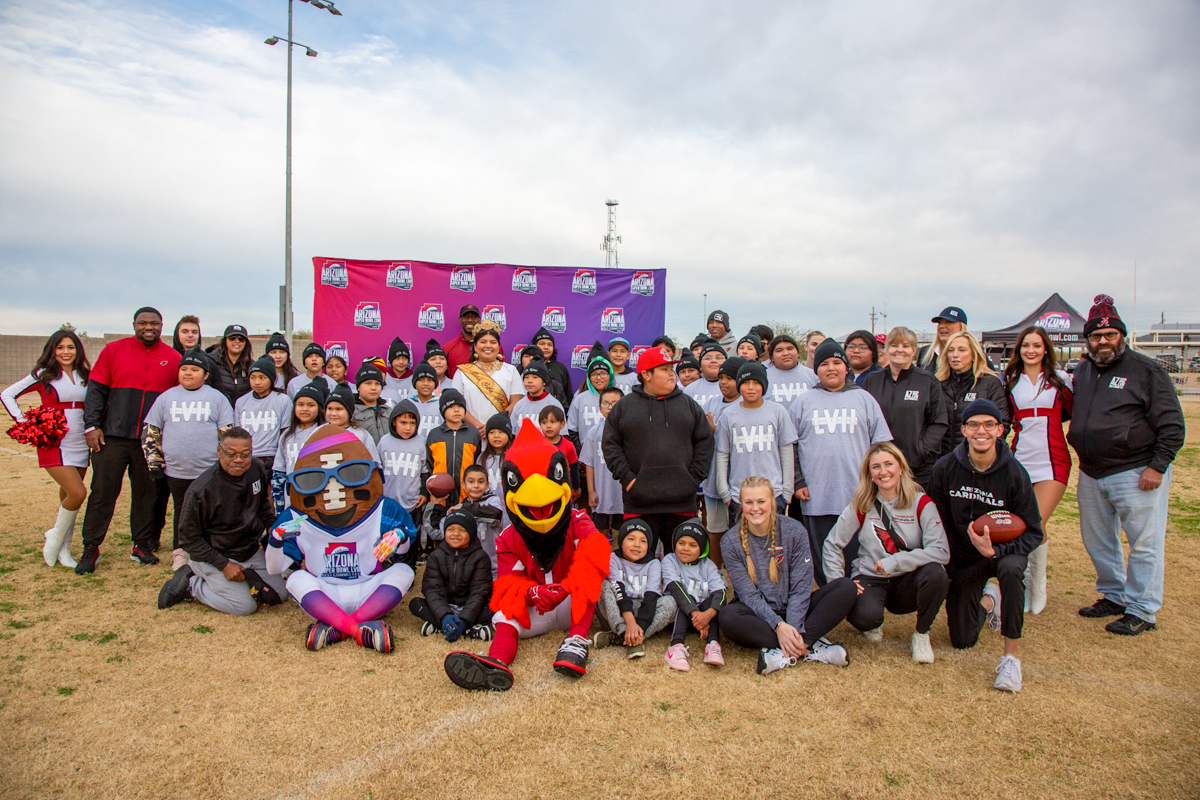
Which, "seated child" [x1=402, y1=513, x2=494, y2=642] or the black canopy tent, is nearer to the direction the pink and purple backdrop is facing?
the seated child

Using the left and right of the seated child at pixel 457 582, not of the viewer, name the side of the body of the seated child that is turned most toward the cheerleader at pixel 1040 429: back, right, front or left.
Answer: left

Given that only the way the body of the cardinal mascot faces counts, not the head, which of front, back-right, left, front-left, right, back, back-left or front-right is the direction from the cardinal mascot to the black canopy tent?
back-left

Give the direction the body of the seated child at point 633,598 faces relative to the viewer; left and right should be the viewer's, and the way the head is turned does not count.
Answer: facing the viewer

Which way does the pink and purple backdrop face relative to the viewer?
toward the camera

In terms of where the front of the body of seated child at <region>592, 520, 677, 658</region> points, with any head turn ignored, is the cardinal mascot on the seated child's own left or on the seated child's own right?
on the seated child's own right

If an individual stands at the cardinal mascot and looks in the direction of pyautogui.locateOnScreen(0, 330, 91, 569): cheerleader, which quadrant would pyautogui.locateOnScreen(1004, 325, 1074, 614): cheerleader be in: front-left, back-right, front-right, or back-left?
back-right

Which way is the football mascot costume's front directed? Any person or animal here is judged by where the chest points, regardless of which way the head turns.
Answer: toward the camera

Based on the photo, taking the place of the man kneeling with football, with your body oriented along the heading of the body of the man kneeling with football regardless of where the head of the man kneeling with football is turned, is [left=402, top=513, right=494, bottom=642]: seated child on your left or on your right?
on your right

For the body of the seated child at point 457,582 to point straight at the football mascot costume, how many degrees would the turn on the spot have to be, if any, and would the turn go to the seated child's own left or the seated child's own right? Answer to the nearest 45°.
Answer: approximately 90° to the seated child's own right

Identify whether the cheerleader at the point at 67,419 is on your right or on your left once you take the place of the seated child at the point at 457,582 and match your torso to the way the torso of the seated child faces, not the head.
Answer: on your right

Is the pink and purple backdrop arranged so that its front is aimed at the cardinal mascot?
yes

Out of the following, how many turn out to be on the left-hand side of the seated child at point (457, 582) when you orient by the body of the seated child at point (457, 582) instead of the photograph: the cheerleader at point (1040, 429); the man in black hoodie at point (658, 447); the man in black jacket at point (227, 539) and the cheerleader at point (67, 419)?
2

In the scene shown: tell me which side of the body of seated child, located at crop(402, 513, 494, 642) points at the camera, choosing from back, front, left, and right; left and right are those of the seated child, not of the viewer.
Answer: front
